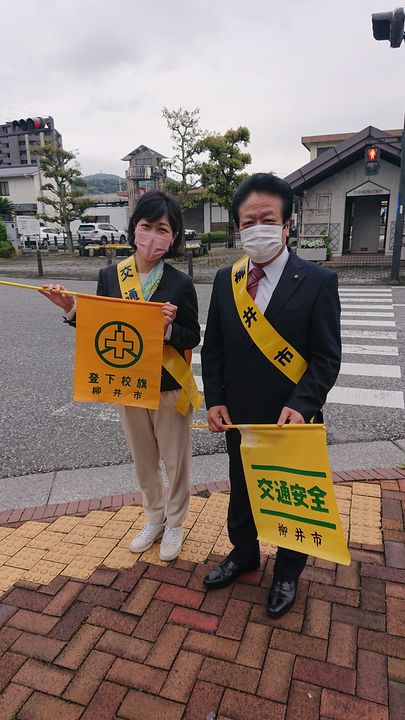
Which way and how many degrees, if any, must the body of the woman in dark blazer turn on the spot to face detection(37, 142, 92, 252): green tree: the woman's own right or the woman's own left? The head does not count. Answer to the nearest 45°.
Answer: approximately 180°

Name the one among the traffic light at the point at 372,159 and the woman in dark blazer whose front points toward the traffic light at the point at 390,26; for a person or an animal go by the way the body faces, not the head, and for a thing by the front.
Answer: the traffic light at the point at 372,159

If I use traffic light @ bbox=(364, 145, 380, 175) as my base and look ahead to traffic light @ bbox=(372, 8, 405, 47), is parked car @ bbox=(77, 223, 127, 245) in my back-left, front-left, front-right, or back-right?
back-right

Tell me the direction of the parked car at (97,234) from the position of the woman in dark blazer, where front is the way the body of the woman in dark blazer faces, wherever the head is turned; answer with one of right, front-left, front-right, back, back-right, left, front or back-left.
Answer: back

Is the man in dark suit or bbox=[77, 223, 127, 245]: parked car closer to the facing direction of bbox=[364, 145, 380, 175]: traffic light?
the man in dark suit

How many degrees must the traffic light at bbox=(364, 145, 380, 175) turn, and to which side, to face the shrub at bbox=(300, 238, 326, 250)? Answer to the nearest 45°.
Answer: approximately 135° to its right

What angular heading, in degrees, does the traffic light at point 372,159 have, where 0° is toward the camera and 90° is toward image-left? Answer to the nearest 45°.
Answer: approximately 0°

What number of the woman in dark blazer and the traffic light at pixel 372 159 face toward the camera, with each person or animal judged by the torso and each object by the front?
2

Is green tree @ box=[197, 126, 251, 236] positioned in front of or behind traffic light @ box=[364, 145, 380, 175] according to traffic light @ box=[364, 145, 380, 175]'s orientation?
behind

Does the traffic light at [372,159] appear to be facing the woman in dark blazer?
yes

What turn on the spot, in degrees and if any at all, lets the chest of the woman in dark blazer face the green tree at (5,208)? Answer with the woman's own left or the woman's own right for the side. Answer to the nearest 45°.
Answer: approximately 180°
